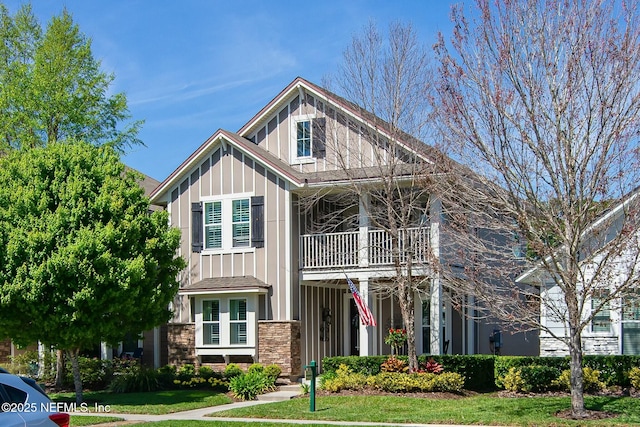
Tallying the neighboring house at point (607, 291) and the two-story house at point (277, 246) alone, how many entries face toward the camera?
2

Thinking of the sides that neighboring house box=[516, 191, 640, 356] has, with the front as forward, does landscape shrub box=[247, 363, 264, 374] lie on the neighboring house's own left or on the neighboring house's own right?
on the neighboring house's own right

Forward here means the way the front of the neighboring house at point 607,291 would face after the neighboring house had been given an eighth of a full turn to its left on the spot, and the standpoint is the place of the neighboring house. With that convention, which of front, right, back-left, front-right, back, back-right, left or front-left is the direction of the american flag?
back

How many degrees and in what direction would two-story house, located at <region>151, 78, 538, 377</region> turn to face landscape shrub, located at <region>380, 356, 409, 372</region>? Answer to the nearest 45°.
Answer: approximately 45° to its left

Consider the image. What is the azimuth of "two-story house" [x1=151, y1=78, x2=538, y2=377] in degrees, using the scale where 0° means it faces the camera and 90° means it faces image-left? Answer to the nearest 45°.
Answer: approximately 0°

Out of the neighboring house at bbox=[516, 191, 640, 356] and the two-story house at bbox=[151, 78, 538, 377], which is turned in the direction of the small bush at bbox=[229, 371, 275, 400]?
the two-story house

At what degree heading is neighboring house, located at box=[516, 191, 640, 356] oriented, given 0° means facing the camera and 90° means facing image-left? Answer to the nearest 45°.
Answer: approximately 0°
